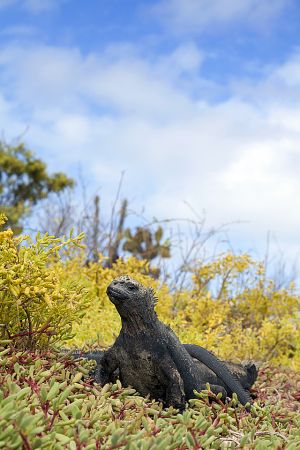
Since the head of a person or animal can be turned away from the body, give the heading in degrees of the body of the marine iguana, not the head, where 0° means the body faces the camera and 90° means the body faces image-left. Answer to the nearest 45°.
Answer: approximately 45°

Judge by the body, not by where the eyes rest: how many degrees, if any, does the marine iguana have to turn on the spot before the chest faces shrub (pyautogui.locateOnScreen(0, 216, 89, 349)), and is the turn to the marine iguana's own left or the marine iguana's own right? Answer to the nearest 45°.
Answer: approximately 45° to the marine iguana's own right
